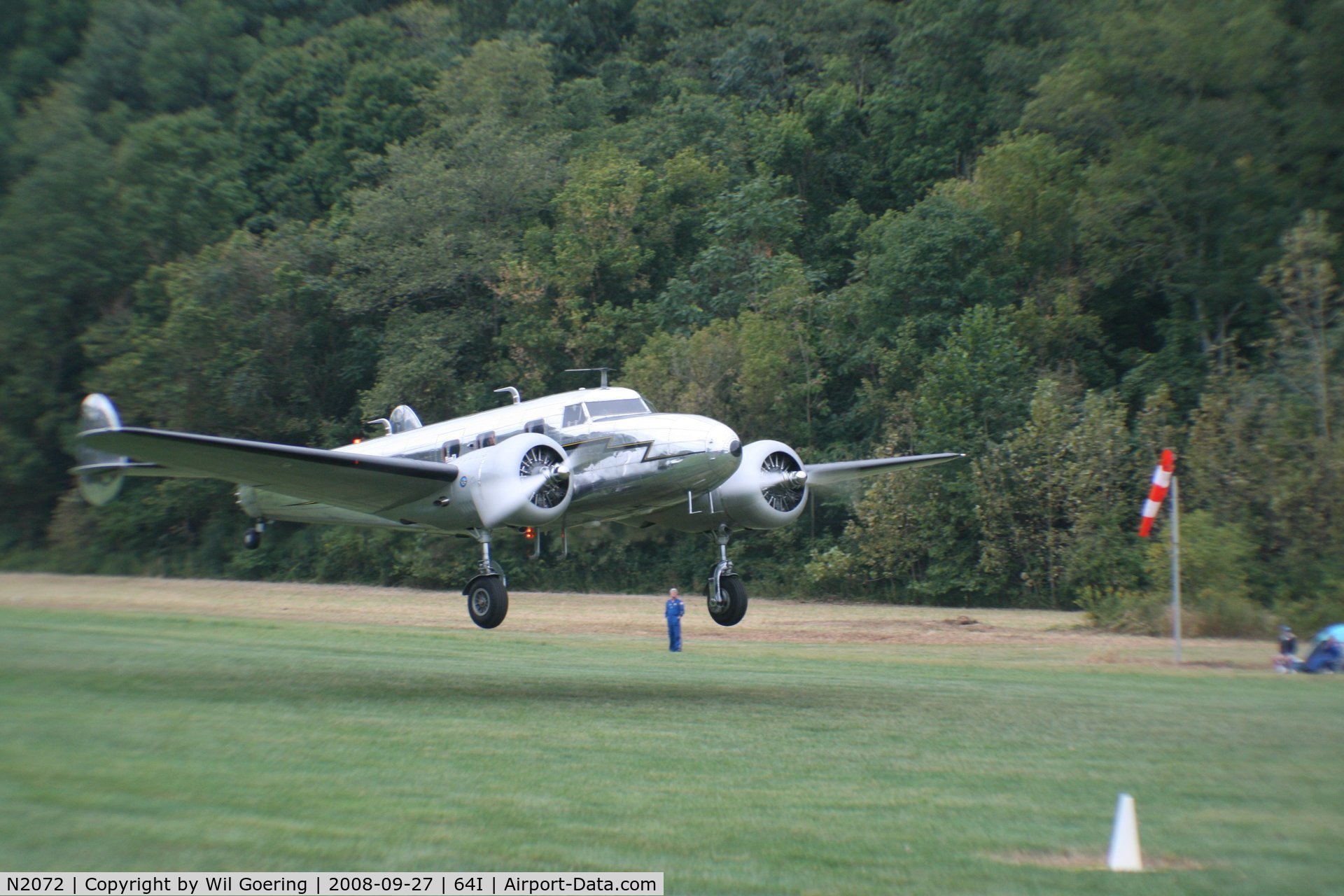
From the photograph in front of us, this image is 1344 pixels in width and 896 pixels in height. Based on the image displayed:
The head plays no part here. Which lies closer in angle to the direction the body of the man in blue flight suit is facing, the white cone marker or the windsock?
the white cone marker

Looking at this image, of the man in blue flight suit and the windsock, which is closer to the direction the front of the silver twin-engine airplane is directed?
the windsock

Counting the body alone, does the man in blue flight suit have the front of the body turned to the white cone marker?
yes

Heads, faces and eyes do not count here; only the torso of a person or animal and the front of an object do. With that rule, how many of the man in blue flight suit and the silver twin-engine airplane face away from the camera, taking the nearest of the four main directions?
0

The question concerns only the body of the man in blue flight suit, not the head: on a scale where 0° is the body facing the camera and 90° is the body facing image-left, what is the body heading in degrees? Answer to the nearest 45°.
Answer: approximately 0°

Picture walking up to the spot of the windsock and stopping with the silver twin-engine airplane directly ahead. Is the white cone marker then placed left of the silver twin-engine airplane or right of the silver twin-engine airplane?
left

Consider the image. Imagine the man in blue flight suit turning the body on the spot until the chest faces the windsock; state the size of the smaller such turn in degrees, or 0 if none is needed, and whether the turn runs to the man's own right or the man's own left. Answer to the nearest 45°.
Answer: approximately 45° to the man's own left

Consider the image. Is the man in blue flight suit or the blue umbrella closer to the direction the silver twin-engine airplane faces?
the blue umbrella
